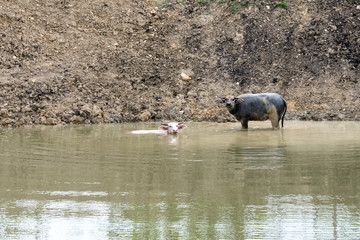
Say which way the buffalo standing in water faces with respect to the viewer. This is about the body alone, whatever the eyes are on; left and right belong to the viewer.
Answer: facing to the left of the viewer

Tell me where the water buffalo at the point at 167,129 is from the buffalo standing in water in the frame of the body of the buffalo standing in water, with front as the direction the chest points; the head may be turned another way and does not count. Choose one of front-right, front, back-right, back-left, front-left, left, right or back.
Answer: front-left
